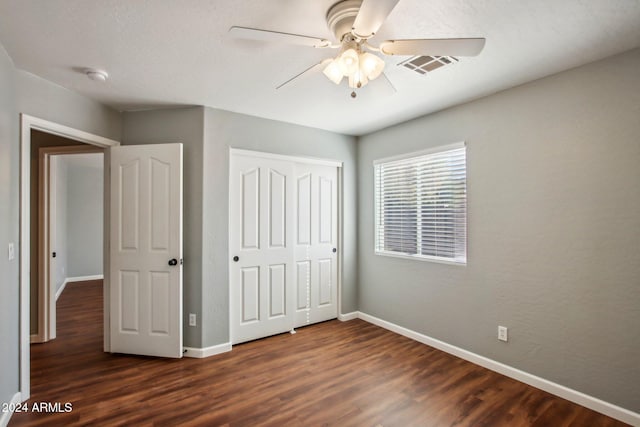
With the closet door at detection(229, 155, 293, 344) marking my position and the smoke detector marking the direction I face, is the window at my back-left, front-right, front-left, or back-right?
back-left

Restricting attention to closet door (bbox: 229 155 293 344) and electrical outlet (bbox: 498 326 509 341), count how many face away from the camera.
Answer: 0

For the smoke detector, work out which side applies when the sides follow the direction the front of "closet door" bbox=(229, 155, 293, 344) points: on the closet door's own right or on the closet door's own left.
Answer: on the closet door's own right

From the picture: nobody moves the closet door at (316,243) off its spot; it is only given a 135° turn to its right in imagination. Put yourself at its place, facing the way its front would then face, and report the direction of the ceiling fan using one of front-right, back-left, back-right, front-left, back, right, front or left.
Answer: left

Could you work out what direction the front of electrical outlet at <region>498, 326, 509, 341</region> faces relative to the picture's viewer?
facing the viewer and to the left of the viewer

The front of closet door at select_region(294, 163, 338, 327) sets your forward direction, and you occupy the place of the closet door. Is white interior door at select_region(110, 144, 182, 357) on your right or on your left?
on your right

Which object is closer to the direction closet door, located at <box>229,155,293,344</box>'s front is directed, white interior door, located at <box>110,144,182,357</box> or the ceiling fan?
the ceiling fan

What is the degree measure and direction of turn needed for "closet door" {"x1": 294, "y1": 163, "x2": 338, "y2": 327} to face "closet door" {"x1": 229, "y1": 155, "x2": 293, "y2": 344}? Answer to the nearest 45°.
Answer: approximately 90° to its right

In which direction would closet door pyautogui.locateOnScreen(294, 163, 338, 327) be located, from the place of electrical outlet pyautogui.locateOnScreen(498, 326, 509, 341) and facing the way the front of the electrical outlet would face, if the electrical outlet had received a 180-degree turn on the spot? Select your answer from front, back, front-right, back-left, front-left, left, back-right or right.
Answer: back-left

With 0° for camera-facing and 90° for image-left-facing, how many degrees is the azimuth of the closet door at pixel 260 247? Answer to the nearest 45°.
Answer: approximately 315°

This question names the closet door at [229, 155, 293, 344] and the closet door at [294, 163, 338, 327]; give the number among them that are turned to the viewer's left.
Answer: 0

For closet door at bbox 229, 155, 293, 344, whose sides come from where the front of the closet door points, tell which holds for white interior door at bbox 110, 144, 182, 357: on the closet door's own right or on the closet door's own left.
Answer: on the closet door's own right

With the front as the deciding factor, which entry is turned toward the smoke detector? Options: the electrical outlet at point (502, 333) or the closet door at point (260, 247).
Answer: the electrical outlet

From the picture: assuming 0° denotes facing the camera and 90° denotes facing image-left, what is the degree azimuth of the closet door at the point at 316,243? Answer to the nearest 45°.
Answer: approximately 315°

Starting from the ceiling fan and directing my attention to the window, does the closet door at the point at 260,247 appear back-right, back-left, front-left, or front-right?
front-left
